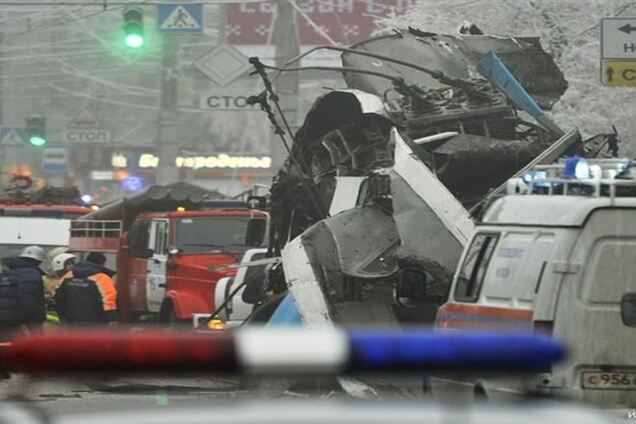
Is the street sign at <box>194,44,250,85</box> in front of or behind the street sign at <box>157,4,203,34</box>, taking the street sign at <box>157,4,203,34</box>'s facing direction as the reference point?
behind

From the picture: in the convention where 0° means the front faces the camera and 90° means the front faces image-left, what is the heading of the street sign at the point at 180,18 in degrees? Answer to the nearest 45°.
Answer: approximately 0°

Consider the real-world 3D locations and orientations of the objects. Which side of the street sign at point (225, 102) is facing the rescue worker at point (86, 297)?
front

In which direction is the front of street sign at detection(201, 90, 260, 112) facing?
toward the camera

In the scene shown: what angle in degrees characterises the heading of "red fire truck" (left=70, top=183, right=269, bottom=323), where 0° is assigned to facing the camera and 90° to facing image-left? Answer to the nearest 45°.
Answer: approximately 315°

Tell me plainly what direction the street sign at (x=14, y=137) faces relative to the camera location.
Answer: facing the viewer

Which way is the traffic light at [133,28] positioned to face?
toward the camera
